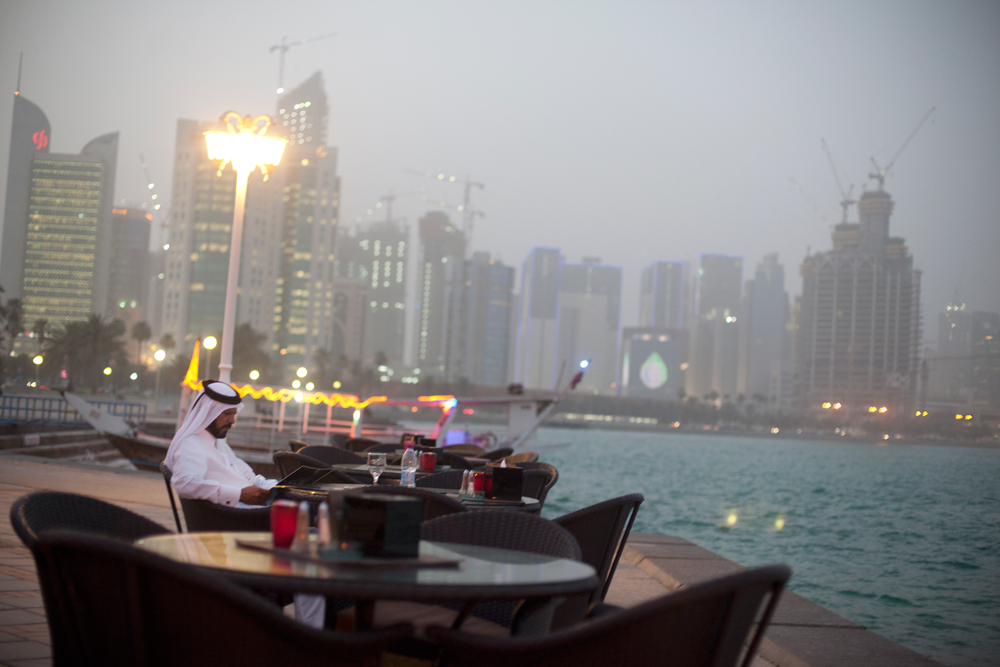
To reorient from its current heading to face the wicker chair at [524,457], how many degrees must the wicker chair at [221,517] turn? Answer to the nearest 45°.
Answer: approximately 45° to its left

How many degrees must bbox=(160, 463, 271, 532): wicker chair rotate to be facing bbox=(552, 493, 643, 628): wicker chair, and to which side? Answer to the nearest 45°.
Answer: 0° — it already faces it

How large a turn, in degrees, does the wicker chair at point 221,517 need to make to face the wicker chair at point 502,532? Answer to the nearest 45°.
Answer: approximately 45° to its right

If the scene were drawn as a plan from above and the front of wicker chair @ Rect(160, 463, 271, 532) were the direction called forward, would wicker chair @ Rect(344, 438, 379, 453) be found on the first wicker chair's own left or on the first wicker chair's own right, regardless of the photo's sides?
on the first wicker chair's own left

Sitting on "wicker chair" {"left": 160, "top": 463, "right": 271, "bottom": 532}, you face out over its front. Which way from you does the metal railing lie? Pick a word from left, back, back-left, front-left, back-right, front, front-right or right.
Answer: left

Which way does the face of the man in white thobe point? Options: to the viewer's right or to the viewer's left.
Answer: to the viewer's right

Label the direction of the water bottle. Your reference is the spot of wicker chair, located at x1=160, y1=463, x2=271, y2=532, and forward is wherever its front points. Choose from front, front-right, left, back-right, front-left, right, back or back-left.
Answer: front-left

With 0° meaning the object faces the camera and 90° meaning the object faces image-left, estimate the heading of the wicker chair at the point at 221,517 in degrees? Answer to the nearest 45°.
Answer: approximately 270°

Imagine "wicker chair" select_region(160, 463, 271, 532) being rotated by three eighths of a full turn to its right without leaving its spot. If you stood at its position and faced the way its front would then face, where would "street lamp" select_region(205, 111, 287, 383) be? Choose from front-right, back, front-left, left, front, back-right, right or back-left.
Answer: back-right

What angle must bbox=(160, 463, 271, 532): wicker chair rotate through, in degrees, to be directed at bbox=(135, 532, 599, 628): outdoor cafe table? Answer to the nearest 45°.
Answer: approximately 90° to its right

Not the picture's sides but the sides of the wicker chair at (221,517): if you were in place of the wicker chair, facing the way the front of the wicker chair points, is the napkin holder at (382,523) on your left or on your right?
on your right
